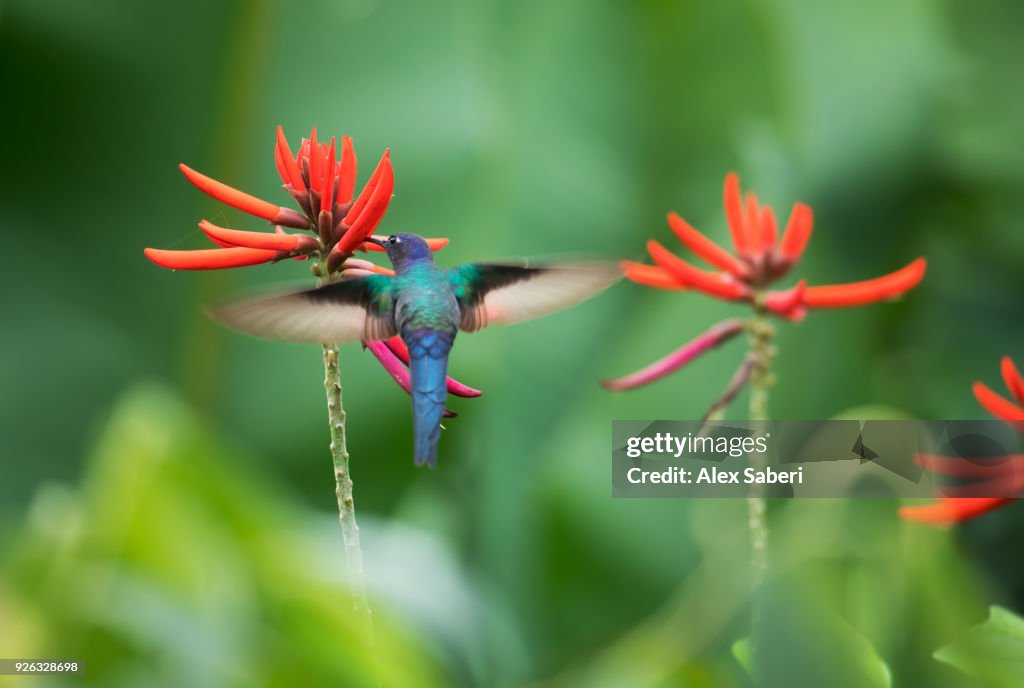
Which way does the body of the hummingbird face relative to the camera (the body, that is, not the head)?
away from the camera
